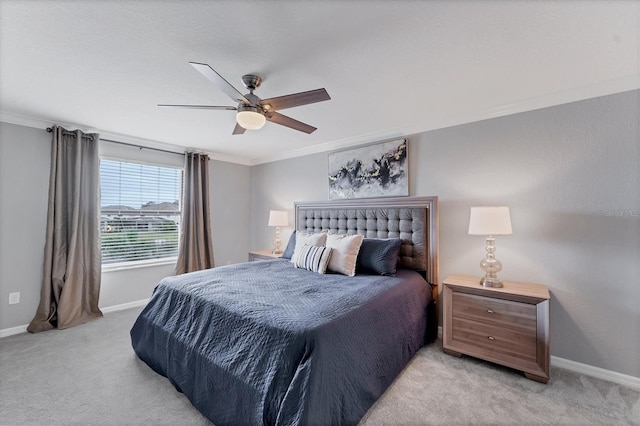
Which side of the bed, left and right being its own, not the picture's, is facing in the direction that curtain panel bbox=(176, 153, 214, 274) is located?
right

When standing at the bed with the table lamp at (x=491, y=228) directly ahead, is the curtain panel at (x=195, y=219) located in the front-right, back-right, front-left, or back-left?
back-left

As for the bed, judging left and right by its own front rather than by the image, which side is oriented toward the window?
right
